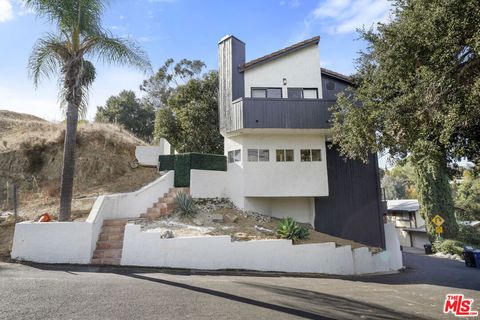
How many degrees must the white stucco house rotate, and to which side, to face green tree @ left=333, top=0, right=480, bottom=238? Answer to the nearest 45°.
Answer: approximately 45° to its left

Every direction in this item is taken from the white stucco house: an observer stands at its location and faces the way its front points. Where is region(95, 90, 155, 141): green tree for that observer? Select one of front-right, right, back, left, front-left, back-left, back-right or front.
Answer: back-right

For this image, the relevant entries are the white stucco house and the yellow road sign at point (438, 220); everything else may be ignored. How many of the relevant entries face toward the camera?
2

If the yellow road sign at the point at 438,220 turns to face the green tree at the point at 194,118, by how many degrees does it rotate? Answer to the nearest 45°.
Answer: approximately 45° to its right

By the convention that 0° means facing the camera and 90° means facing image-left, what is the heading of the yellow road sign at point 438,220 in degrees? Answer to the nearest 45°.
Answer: approximately 0°

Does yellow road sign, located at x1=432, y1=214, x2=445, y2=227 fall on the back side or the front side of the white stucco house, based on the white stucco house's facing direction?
on the back side
